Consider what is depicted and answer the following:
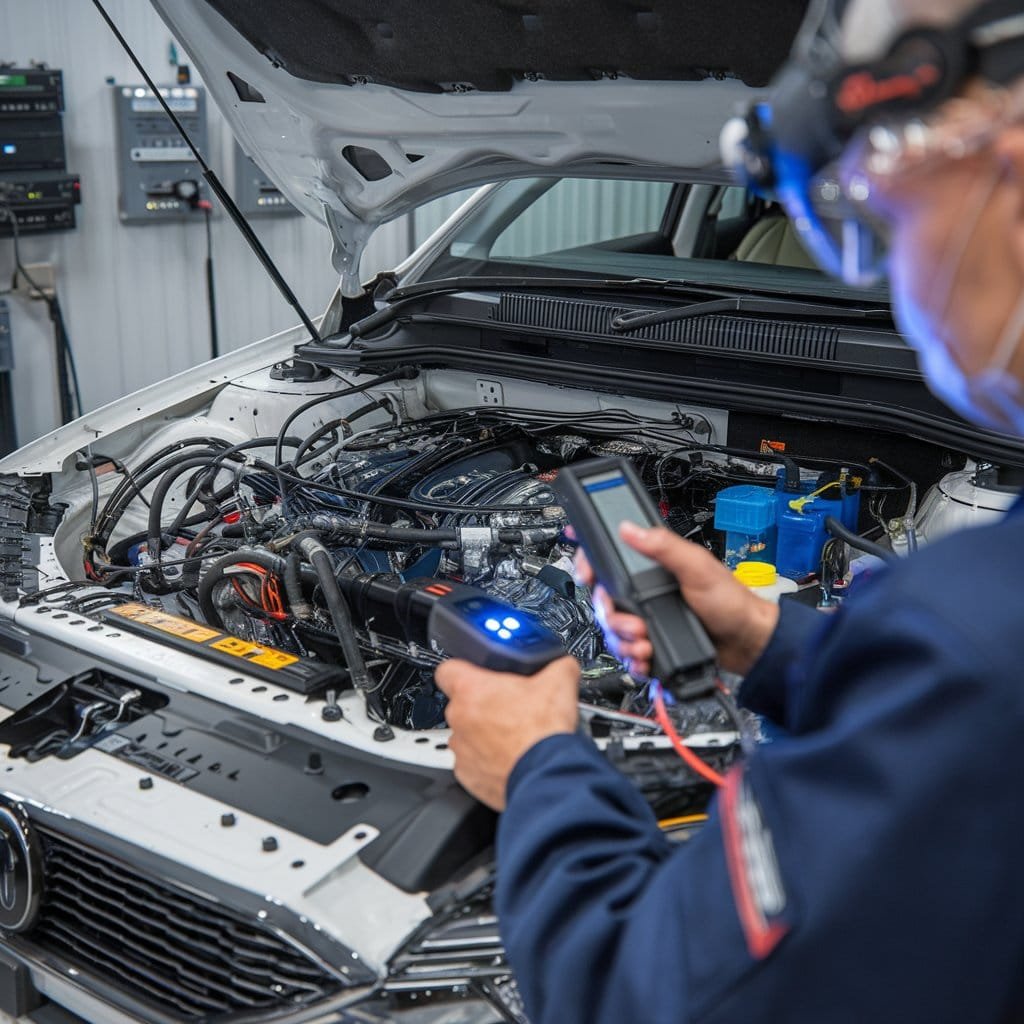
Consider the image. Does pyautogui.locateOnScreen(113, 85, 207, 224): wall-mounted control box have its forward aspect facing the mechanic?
yes

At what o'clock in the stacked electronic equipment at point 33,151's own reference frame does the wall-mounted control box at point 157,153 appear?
The wall-mounted control box is roughly at 8 o'clock from the stacked electronic equipment.

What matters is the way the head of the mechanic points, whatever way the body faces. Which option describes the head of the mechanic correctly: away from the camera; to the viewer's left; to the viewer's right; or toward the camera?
to the viewer's left

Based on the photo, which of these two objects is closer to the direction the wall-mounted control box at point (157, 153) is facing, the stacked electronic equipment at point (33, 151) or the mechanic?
the mechanic

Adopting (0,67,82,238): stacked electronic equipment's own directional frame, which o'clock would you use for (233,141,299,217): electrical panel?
(233,141,299,217): electrical panel is roughly at 8 o'clock from (0,67,82,238): stacked electronic equipment.

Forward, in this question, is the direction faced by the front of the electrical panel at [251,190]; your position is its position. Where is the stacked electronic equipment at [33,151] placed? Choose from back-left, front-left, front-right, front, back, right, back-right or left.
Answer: front-right

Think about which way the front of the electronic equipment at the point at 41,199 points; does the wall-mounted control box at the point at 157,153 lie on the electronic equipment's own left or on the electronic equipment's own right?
on the electronic equipment's own left

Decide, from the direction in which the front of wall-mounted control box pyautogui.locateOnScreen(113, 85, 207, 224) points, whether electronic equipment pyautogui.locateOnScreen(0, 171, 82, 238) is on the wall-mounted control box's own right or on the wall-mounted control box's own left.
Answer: on the wall-mounted control box's own right
